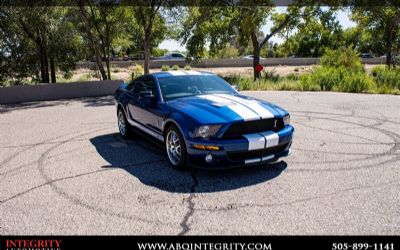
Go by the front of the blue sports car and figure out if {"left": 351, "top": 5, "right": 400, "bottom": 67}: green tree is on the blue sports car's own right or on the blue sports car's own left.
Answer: on the blue sports car's own left

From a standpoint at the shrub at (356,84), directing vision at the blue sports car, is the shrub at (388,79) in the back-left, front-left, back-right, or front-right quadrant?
back-left

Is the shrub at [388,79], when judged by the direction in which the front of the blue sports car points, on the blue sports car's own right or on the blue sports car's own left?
on the blue sports car's own left

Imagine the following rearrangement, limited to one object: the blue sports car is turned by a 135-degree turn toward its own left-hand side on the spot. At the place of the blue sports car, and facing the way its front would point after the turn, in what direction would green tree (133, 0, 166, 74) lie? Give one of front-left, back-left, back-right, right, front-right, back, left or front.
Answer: front

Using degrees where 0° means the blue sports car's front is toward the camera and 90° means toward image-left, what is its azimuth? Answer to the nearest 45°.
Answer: approximately 315°

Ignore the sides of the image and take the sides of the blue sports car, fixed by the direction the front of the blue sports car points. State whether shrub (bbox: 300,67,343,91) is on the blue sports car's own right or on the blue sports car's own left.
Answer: on the blue sports car's own left

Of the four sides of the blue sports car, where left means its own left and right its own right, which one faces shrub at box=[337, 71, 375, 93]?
left

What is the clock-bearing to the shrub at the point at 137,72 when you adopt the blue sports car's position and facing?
The shrub is roughly at 7 o'clock from the blue sports car.

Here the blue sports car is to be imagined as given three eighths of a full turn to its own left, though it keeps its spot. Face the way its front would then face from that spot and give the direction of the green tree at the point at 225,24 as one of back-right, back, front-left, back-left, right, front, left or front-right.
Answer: front

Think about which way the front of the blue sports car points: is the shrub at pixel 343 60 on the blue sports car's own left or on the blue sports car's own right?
on the blue sports car's own left
